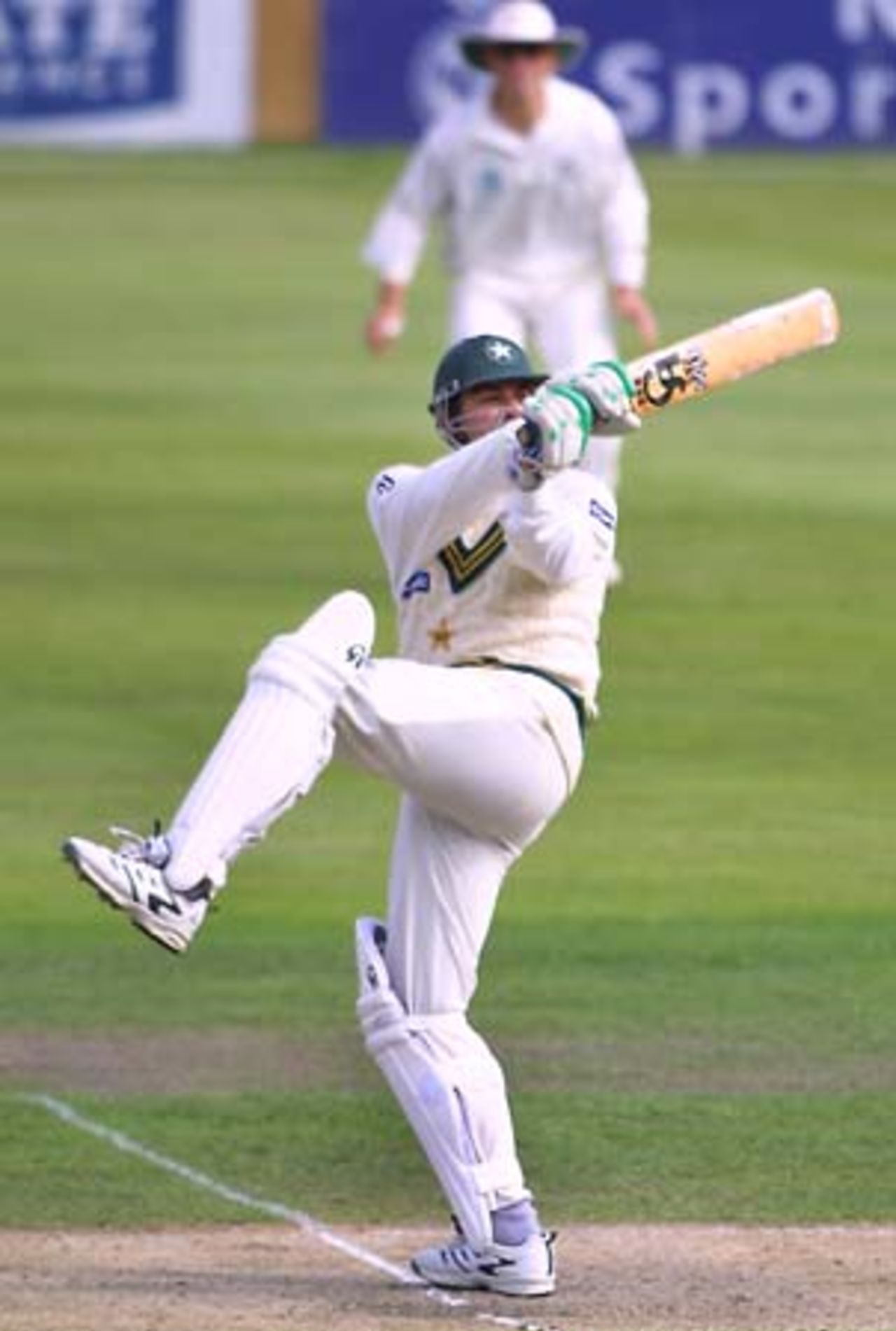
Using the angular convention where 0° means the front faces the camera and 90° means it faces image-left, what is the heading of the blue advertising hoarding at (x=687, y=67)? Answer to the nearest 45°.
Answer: approximately 0°

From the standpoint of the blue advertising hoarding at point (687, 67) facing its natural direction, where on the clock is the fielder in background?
The fielder in background is roughly at 12 o'clock from the blue advertising hoarding.

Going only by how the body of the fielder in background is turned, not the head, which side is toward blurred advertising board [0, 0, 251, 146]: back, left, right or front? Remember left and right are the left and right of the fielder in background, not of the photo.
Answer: back

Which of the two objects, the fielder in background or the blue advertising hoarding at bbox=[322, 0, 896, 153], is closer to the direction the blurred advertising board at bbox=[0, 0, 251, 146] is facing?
the fielder in background

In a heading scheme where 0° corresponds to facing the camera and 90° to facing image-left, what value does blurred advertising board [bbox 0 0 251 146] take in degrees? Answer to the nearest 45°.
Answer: approximately 0°

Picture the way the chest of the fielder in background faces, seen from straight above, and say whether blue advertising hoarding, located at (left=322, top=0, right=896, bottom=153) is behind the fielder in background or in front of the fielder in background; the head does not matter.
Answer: behind

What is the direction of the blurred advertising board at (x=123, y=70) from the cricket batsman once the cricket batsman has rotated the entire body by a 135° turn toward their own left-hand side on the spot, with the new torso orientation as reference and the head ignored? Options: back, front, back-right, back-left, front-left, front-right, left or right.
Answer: left

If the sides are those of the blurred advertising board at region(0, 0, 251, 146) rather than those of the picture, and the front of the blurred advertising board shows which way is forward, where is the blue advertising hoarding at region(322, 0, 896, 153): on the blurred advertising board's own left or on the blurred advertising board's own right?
on the blurred advertising board's own left

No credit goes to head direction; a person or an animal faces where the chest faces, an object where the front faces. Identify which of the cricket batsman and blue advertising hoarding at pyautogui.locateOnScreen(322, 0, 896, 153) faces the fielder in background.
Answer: the blue advertising hoarding

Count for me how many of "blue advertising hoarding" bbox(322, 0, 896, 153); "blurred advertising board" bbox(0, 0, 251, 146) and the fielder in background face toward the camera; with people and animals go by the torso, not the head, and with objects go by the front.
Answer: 3

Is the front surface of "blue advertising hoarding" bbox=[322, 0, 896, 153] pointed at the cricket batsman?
yes

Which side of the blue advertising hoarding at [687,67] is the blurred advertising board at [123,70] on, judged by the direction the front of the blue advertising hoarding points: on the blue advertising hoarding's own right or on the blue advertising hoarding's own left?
on the blue advertising hoarding's own right
